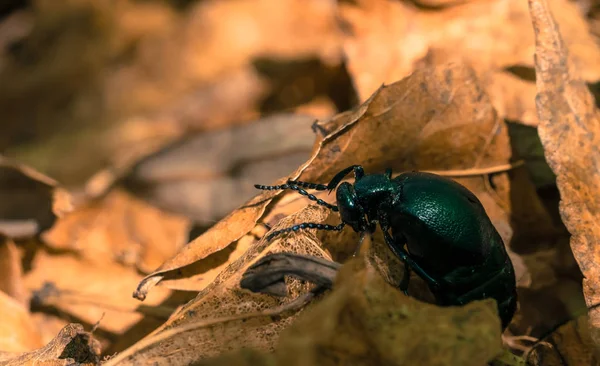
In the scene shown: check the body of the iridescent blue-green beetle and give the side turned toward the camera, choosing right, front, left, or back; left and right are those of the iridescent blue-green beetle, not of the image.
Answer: left

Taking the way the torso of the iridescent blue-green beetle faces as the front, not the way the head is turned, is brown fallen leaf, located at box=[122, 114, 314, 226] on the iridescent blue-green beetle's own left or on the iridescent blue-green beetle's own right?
on the iridescent blue-green beetle's own right

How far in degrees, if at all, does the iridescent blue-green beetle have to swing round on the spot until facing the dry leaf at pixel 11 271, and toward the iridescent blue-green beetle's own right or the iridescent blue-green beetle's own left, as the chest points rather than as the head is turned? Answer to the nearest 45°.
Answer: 0° — it already faces it

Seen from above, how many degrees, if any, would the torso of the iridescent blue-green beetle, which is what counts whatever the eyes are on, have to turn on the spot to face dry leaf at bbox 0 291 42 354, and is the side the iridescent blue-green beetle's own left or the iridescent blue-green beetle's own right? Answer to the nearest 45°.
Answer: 0° — it already faces it
